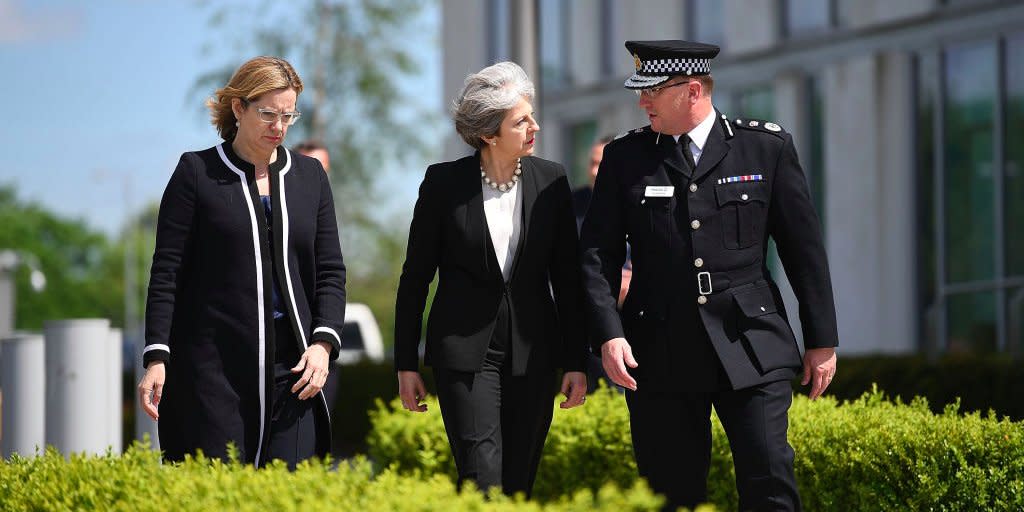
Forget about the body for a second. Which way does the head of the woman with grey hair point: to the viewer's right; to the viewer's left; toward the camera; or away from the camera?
to the viewer's right

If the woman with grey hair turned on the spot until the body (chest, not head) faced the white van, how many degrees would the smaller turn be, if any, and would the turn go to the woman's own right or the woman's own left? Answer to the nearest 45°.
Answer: approximately 180°

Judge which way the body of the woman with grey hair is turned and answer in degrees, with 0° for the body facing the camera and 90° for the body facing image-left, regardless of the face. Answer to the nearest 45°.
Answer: approximately 0°

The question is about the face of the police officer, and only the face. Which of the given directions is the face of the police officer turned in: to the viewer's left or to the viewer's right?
to the viewer's left

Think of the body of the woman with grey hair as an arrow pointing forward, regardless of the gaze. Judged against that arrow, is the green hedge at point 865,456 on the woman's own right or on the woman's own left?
on the woman's own left

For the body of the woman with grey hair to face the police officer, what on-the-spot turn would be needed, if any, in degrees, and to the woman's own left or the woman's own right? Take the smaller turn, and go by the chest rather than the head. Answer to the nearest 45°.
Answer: approximately 90° to the woman's own left

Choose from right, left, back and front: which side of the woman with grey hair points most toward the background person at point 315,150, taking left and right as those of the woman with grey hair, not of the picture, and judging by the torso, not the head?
back

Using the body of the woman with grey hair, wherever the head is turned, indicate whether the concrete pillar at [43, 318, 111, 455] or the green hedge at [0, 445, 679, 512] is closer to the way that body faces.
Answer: the green hedge

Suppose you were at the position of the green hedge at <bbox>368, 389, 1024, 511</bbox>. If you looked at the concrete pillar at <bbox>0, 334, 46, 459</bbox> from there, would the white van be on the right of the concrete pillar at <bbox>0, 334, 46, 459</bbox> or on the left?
right
